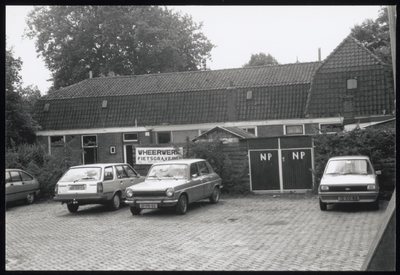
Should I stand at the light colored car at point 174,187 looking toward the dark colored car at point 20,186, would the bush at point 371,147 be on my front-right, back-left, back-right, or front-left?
back-right

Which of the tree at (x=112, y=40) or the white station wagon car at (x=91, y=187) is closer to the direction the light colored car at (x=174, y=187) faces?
the white station wagon car

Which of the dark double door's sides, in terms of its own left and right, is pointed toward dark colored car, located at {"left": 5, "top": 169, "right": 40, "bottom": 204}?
right

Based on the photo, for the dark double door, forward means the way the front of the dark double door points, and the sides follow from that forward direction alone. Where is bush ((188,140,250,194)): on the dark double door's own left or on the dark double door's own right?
on the dark double door's own right

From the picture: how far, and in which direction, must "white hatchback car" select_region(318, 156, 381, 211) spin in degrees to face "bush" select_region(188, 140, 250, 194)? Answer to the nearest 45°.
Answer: approximately 135° to its right

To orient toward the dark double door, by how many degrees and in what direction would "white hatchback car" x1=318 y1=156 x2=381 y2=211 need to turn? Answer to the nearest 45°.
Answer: approximately 135° to its right

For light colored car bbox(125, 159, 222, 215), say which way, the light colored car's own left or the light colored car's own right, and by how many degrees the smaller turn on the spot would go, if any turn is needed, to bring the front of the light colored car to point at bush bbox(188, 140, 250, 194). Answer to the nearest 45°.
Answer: approximately 180°

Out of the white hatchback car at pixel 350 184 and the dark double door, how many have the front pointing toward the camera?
2

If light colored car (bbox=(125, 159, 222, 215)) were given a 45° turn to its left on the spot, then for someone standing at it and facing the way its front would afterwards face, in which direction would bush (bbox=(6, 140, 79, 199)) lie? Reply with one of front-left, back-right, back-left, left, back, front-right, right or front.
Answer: back-right

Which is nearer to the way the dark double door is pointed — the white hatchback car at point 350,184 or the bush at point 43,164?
the white hatchback car

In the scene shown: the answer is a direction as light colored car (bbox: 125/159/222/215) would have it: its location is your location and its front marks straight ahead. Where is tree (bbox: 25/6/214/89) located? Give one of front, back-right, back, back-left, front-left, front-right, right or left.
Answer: back-right
